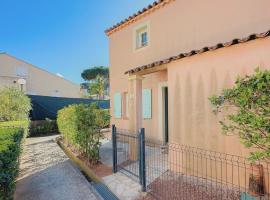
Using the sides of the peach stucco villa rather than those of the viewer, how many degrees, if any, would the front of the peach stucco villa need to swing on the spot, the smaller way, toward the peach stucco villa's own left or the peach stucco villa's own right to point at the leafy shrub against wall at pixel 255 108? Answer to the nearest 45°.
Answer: approximately 45° to the peach stucco villa's own left

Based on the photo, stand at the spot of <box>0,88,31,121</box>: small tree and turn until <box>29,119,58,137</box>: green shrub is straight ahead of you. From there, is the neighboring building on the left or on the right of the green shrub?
left

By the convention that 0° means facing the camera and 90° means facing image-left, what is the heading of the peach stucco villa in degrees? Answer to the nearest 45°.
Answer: approximately 45°
